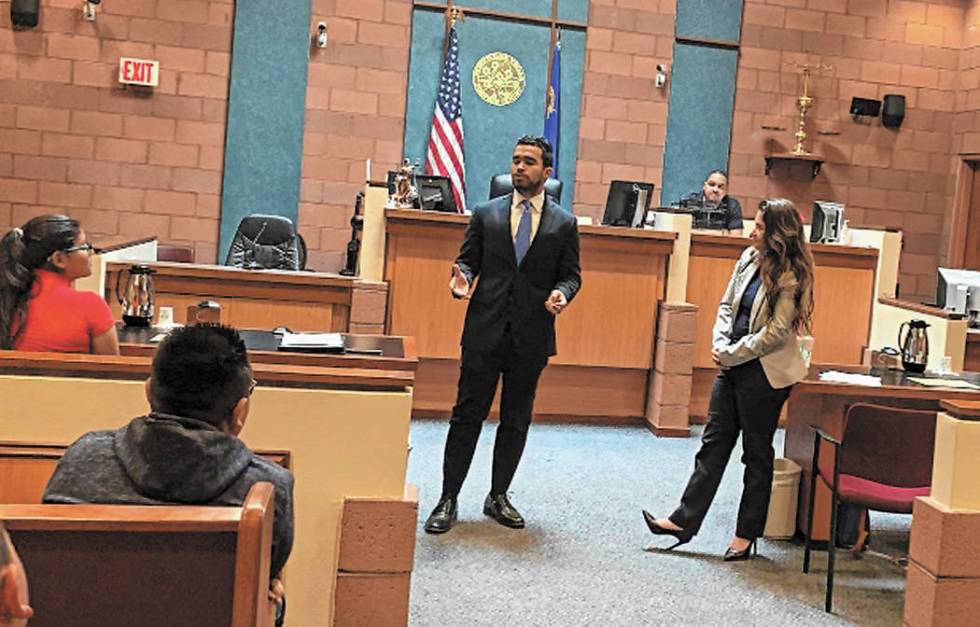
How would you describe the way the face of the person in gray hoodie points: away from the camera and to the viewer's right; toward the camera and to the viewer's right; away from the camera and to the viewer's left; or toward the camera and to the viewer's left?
away from the camera and to the viewer's right

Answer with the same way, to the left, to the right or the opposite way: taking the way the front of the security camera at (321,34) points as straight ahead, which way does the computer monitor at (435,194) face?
the opposite way

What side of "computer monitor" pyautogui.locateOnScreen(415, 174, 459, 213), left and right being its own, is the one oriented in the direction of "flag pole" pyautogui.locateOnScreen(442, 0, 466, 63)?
front

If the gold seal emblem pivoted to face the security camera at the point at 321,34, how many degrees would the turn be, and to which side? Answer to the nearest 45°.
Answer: approximately 90° to its right

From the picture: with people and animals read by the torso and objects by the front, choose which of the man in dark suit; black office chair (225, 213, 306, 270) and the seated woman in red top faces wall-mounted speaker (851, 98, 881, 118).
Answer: the seated woman in red top

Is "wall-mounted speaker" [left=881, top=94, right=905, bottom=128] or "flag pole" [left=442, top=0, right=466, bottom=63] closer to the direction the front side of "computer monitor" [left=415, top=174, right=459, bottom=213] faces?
the flag pole

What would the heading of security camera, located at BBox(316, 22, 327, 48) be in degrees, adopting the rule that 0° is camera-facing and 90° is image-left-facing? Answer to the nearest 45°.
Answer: approximately 0°

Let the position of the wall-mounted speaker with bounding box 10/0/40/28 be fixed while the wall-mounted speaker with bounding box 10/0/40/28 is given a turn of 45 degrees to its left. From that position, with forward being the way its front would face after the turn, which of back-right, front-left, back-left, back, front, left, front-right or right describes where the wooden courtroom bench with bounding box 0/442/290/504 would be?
front-right

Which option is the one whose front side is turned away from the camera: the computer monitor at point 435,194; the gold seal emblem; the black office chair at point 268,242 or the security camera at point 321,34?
the computer monitor

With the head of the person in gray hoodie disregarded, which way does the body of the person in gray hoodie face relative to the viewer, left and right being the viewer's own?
facing away from the viewer

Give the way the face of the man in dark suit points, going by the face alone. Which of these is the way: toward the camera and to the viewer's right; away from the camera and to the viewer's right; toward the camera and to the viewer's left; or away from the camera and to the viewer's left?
toward the camera and to the viewer's left

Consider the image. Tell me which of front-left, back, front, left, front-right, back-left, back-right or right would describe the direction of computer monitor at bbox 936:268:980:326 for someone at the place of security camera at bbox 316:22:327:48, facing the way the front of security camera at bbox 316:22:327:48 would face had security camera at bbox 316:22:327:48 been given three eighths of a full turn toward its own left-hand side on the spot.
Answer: right

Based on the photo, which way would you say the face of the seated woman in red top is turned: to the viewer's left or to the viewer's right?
to the viewer's right

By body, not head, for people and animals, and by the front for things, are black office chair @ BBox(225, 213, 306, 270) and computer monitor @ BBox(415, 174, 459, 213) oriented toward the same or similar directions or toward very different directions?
very different directions

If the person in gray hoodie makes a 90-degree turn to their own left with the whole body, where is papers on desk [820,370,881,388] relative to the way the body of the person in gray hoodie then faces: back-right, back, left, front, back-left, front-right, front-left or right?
back-right

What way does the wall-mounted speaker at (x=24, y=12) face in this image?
toward the camera
